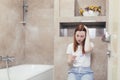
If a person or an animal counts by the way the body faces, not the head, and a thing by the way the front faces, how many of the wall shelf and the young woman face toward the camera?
2

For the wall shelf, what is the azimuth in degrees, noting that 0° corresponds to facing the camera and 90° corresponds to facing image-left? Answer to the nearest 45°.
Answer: approximately 0°
